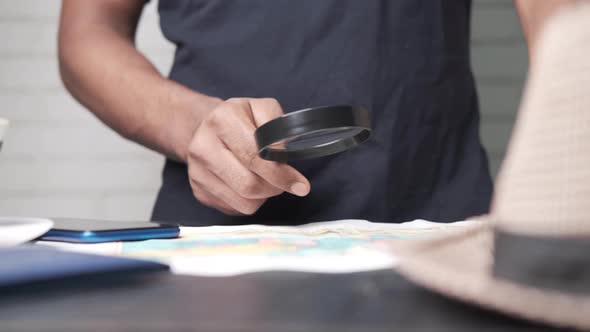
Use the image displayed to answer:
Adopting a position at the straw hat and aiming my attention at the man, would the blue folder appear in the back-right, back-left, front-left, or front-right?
front-left

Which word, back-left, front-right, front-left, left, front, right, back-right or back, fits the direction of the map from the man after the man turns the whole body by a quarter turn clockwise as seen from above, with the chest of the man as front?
left

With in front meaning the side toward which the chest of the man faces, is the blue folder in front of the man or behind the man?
in front

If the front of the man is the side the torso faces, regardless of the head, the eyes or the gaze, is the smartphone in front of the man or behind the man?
in front

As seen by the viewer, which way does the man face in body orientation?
toward the camera

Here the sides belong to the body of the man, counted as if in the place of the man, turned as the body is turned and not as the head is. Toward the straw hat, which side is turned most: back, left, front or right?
front
